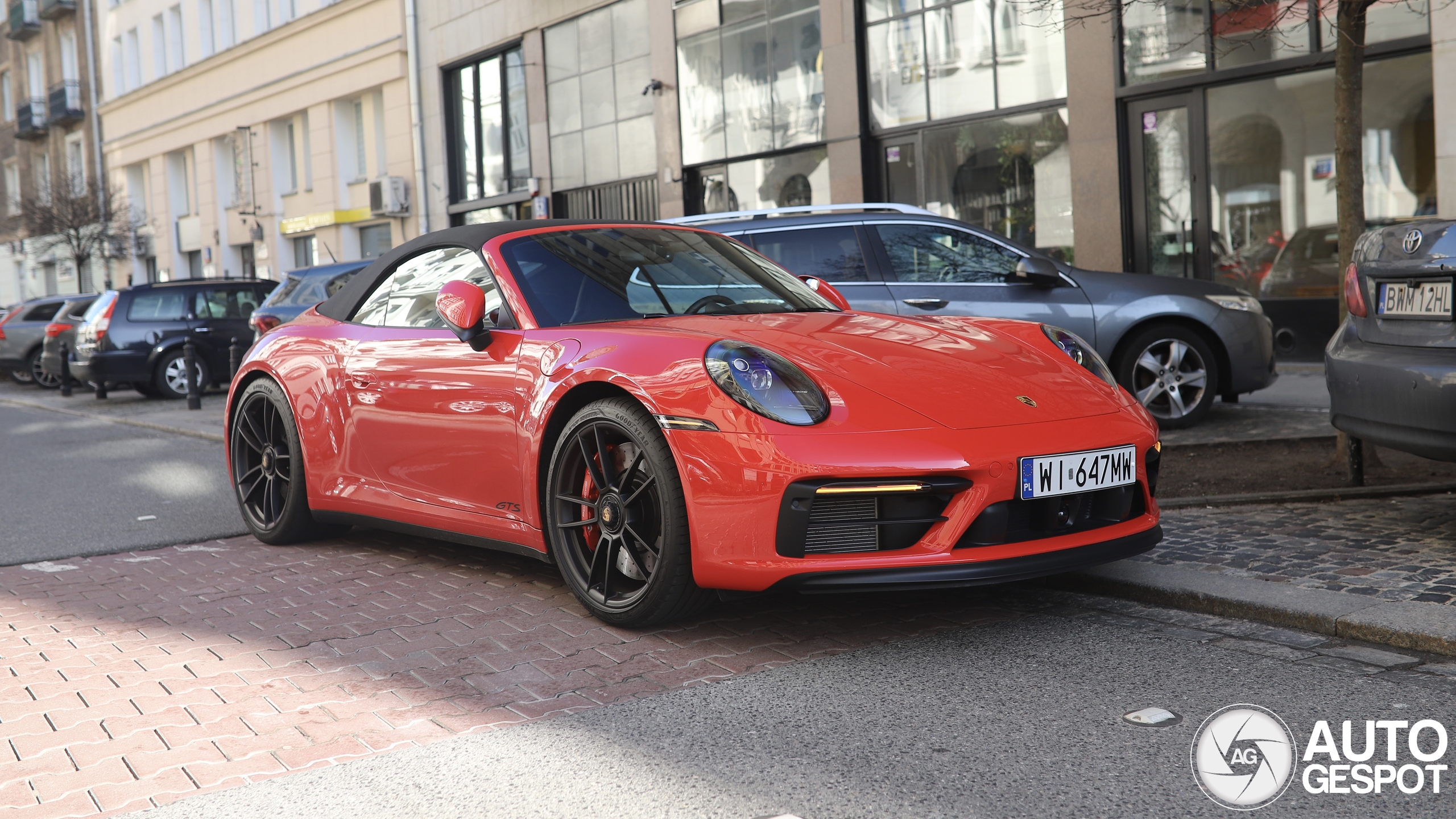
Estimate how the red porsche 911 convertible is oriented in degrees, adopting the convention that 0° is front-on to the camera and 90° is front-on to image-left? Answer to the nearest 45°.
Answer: approximately 315°

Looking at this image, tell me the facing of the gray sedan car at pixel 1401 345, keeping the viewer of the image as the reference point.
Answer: facing away from the viewer and to the right of the viewer

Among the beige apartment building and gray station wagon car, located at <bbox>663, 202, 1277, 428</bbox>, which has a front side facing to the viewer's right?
the gray station wagon car

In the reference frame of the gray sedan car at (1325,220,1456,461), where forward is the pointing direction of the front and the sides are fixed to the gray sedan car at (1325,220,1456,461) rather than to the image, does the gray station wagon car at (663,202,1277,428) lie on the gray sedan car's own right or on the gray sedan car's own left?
on the gray sedan car's own left

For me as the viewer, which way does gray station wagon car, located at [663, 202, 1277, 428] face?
facing to the right of the viewer

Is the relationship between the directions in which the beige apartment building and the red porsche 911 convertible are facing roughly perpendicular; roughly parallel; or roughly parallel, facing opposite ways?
roughly perpendicular

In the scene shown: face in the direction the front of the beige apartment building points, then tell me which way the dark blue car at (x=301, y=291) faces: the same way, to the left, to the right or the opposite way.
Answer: the opposite way
